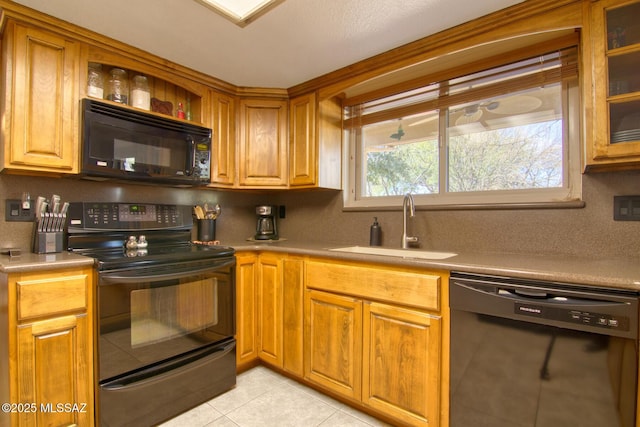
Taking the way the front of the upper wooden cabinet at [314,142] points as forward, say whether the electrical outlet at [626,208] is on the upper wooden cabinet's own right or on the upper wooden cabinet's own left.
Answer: on the upper wooden cabinet's own left

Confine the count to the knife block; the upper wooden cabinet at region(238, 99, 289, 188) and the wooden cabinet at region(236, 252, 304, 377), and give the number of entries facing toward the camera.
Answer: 3

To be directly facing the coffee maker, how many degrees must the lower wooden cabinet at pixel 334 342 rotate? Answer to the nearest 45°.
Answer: approximately 90° to its right

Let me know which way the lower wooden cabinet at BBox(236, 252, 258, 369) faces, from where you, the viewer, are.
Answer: facing the viewer and to the right of the viewer

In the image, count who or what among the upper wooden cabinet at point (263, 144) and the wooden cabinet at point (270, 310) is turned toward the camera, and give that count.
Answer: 2

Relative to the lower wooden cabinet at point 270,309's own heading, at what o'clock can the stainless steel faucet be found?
The stainless steel faucet is roughly at 8 o'clock from the lower wooden cabinet.

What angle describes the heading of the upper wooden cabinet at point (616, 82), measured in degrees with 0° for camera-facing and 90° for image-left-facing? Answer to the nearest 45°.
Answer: approximately 45°
